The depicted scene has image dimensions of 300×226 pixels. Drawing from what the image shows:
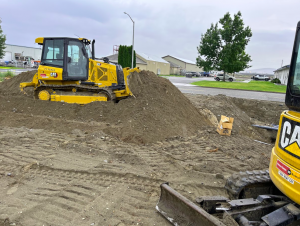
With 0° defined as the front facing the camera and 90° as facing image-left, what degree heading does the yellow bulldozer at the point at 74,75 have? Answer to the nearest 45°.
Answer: approximately 270°

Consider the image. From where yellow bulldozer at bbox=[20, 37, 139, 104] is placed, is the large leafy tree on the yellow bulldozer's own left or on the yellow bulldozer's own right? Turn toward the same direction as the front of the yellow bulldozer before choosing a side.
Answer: on the yellow bulldozer's own left

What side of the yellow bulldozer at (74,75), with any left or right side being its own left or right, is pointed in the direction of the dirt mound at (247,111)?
front

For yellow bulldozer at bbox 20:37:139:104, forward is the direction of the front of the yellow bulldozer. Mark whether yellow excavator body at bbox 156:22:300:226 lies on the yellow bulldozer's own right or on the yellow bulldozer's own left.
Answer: on the yellow bulldozer's own right

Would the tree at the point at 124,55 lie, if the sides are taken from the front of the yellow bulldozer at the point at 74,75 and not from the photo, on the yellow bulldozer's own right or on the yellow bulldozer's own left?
on the yellow bulldozer's own left
